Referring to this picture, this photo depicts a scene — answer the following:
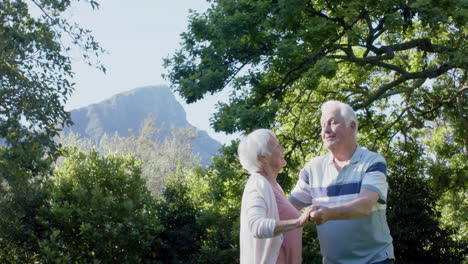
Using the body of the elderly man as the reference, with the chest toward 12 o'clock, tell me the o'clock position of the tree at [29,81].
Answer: The tree is roughly at 3 o'clock from the elderly man.

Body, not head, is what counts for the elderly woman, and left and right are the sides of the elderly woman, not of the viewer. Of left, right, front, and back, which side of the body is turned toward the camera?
right

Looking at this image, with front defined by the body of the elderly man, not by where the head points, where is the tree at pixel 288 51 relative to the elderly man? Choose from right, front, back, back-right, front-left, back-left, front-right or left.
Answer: back-right

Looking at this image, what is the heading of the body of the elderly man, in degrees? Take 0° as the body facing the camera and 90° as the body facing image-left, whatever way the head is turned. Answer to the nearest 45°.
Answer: approximately 45°

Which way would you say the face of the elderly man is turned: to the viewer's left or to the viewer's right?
to the viewer's left

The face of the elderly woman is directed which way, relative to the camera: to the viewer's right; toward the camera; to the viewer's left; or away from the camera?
to the viewer's right

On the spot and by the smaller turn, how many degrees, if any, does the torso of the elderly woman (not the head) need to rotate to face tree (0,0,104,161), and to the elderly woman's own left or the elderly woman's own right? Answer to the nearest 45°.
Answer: approximately 135° to the elderly woman's own left

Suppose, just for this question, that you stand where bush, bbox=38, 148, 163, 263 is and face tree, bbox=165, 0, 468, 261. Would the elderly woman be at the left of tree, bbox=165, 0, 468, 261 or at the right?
right

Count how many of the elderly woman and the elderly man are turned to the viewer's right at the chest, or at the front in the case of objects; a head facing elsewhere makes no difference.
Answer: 1

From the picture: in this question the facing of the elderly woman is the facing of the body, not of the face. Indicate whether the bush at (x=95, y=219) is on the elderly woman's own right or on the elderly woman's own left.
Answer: on the elderly woman's own left

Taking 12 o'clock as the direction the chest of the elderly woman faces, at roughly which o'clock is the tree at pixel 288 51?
The tree is roughly at 9 o'clock from the elderly woman.
